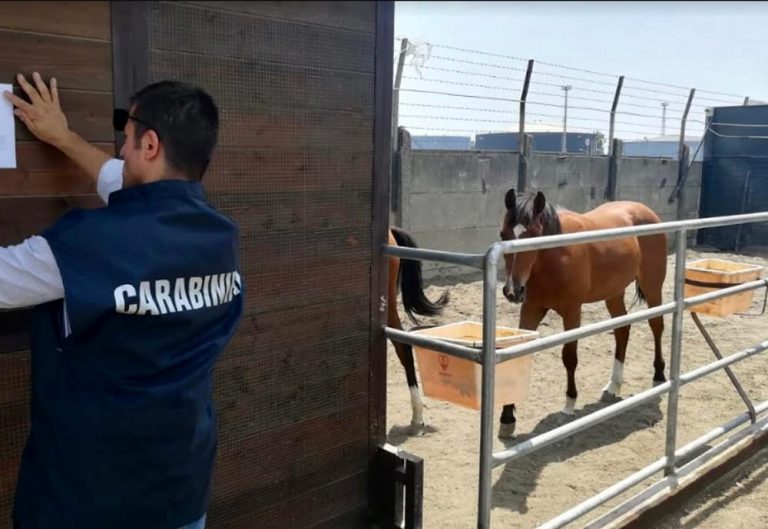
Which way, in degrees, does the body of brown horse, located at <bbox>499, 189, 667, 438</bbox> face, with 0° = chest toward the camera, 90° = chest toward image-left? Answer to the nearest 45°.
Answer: approximately 45°

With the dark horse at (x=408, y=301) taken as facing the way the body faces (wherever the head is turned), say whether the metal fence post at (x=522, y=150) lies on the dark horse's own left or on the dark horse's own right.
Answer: on the dark horse's own right

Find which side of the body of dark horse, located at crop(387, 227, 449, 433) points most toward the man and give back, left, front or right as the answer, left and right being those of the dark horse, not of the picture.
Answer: left

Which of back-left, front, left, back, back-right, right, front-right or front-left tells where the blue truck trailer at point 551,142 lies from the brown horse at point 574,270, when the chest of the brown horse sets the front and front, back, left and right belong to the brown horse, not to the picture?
back-right

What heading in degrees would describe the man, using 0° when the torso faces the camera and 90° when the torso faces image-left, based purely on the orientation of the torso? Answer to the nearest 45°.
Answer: approximately 135°

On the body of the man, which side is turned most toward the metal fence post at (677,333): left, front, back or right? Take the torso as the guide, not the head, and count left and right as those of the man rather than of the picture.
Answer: right

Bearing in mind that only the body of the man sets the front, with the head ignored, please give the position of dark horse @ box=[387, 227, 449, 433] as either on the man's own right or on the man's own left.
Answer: on the man's own right
